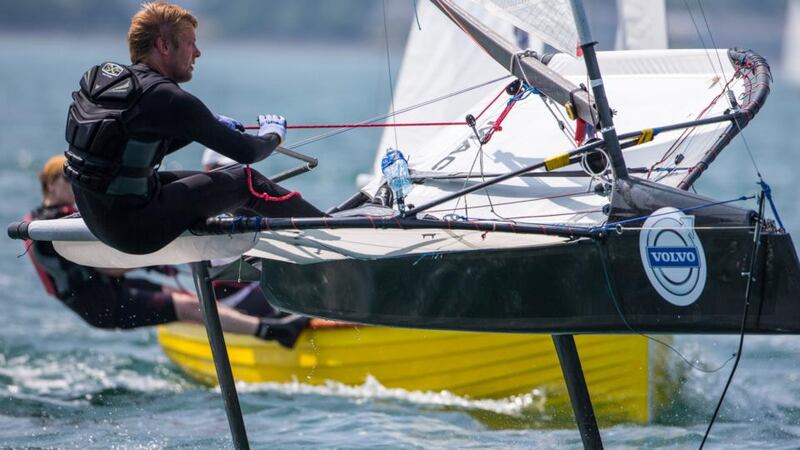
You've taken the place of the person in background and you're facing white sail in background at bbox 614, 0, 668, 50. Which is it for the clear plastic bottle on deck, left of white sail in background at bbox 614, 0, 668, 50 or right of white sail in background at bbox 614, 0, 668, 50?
right

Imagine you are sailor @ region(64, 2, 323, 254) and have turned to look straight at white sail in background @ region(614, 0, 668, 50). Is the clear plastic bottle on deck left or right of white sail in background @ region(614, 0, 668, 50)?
right

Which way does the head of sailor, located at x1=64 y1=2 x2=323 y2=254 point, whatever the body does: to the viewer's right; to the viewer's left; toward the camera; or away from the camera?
to the viewer's right

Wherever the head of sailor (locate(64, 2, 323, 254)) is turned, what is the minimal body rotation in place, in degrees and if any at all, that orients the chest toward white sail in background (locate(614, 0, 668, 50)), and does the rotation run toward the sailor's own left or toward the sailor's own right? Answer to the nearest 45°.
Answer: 0° — they already face it

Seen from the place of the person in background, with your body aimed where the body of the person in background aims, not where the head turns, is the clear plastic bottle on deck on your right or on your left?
on your right

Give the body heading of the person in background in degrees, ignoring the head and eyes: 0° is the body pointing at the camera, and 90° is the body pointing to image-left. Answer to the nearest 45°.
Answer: approximately 270°

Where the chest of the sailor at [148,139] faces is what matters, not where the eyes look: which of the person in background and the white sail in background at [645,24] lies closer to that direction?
the white sail in background

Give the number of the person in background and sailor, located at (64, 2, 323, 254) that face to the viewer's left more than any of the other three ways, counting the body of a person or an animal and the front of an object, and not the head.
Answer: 0

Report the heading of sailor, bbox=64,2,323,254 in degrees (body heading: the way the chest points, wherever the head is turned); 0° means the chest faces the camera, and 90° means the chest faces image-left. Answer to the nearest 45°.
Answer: approximately 225°
